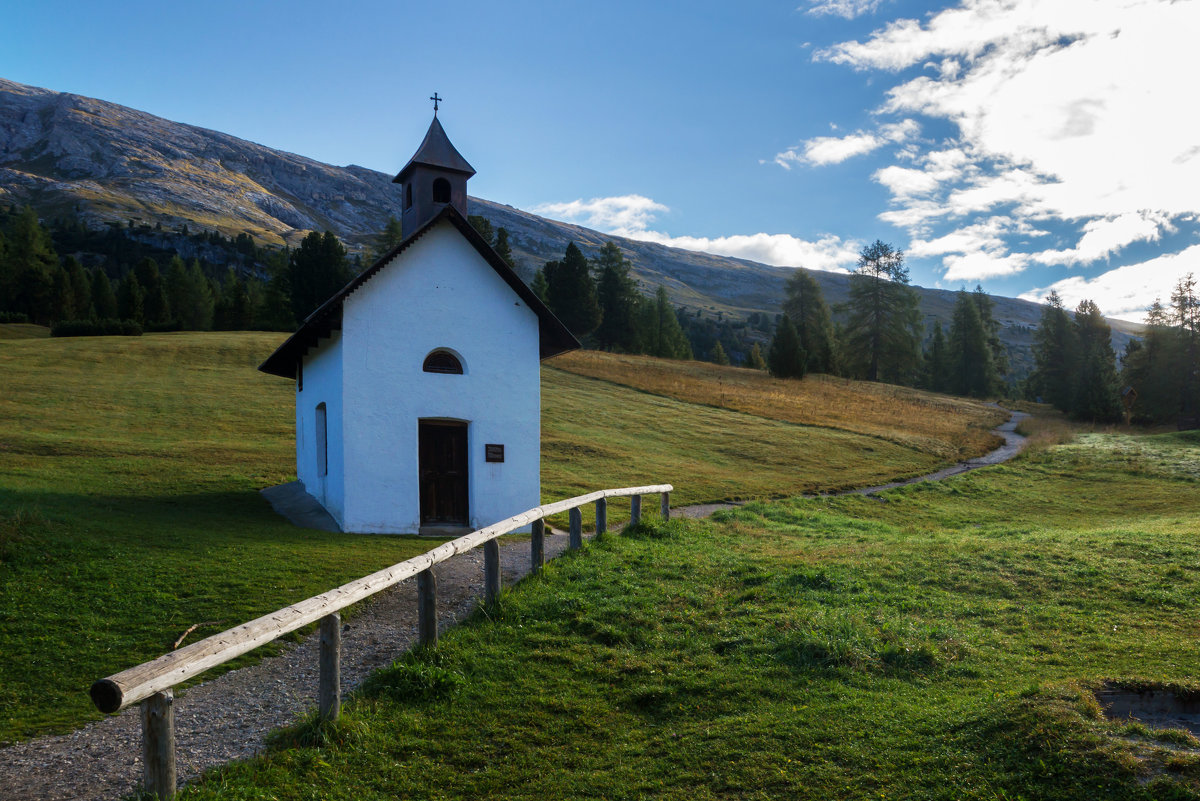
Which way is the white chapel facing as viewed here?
toward the camera
